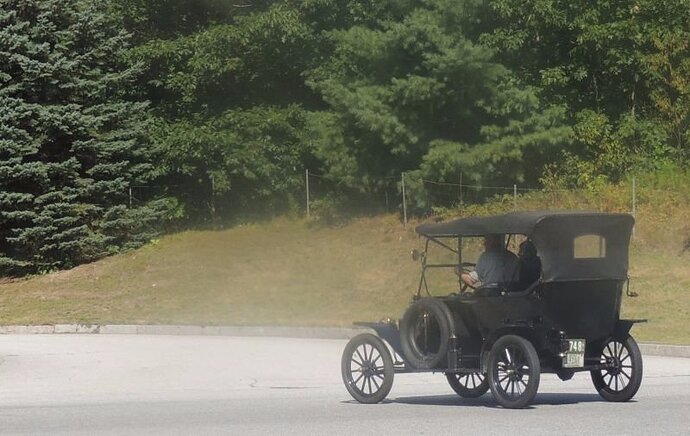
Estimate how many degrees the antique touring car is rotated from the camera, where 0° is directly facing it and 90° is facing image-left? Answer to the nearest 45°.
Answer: approximately 135°

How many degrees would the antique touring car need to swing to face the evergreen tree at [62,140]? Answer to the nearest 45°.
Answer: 0° — it already faces it
